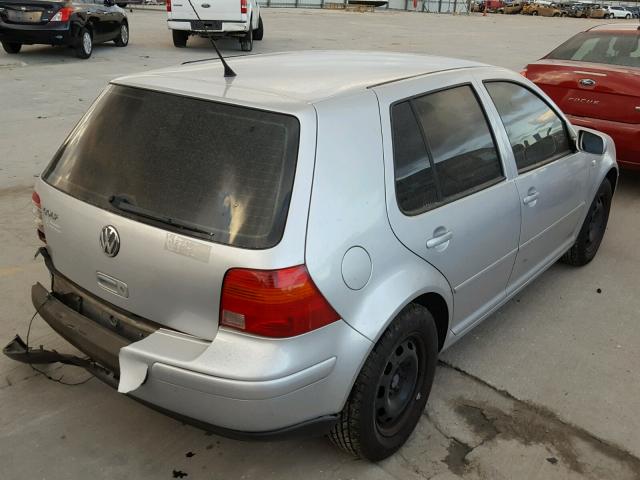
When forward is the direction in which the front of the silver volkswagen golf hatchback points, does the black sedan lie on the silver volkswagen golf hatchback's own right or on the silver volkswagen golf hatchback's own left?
on the silver volkswagen golf hatchback's own left

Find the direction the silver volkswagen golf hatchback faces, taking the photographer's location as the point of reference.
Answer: facing away from the viewer and to the right of the viewer

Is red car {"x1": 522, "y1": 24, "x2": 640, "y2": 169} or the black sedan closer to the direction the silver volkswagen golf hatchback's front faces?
the red car

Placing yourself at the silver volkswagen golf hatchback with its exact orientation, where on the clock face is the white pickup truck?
The white pickup truck is roughly at 10 o'clock from the silver volkswagen golf hatchback.

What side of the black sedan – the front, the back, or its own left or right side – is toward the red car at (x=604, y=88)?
right

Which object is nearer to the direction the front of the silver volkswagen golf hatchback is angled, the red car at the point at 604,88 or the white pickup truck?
the red car

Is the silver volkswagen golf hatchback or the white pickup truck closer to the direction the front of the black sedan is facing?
the white pickup truck

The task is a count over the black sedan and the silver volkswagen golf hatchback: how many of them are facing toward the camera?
0

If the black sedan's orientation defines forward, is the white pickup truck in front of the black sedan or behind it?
in front

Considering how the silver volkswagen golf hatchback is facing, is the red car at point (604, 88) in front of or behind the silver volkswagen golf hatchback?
in front

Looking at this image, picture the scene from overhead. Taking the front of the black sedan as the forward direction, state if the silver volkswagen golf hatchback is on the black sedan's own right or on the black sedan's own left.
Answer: on the black sedan's own right

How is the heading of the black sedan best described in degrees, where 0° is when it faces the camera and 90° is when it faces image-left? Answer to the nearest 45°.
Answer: approximately 225°
